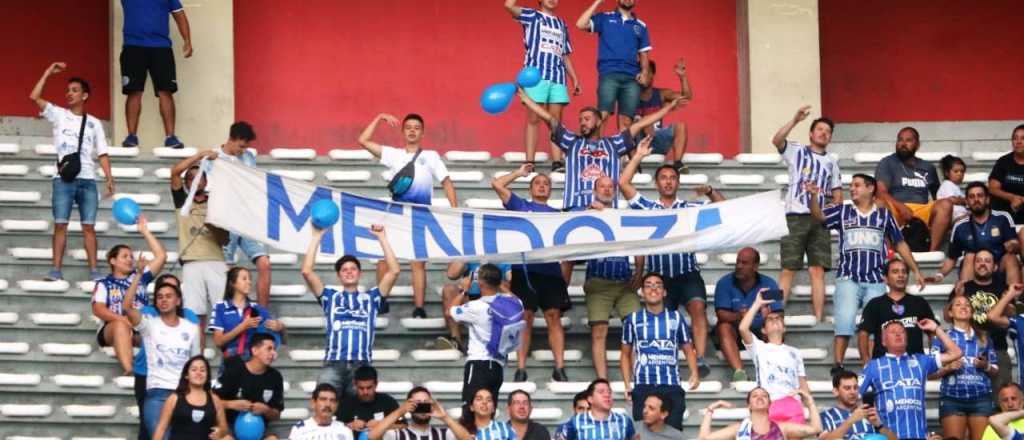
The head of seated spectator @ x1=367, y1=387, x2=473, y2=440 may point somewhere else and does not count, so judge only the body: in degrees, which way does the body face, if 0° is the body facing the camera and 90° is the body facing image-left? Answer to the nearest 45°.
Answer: approximately 0°

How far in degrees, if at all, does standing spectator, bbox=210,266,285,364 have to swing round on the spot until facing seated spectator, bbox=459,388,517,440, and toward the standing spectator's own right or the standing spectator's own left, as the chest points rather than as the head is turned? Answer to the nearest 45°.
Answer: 0° — they already face them

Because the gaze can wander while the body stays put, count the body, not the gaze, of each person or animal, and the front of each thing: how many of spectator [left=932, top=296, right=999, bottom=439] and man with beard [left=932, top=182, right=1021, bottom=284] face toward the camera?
2
